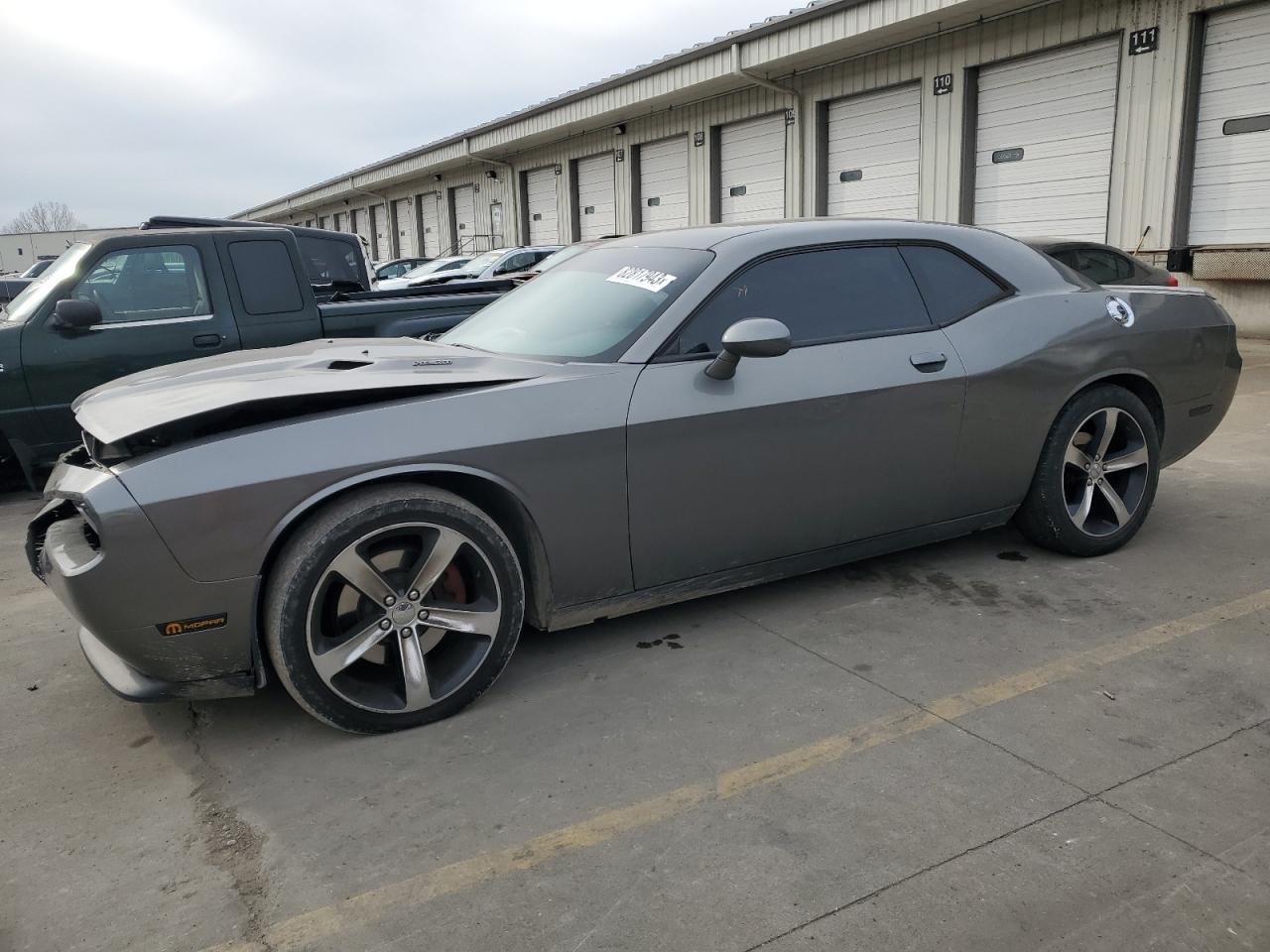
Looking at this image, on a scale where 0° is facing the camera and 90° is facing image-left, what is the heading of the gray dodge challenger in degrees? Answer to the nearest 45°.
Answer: approximately 45°

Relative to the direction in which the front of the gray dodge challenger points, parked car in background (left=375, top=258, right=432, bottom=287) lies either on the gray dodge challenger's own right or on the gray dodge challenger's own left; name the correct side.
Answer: on the gray dodge challenger's own right

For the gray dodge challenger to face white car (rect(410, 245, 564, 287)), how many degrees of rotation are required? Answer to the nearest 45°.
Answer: approximately 135° to its right

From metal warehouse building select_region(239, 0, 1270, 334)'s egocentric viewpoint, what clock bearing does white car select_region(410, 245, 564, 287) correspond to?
The white car is roughly at 2 o'clock from the metal warehouse building.

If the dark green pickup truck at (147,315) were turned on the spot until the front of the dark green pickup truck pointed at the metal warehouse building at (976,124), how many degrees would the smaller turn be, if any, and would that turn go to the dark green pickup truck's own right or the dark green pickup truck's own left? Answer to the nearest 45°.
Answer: approximately 135° to the dark green pickup truck's own right

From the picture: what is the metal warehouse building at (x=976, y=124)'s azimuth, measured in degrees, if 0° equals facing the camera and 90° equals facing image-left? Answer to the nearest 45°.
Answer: approximately 45°

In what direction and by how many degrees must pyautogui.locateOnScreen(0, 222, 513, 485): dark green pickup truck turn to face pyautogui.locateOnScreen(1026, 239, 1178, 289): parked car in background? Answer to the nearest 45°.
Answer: approximately 180°

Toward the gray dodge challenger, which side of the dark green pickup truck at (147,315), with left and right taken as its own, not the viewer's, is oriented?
left

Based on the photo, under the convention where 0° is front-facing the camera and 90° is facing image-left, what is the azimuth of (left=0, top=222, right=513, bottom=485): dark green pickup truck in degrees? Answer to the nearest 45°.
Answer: approximately 90°

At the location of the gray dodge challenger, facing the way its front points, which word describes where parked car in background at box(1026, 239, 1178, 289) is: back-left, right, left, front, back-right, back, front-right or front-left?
back
